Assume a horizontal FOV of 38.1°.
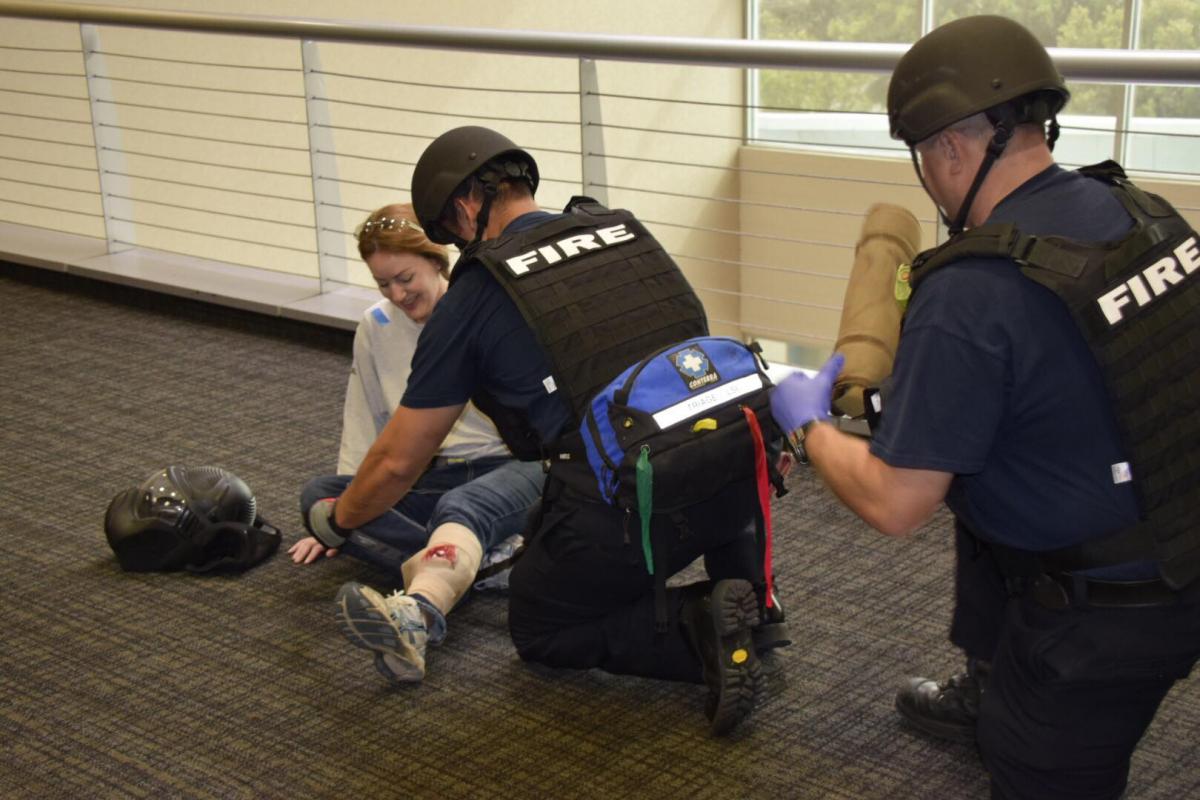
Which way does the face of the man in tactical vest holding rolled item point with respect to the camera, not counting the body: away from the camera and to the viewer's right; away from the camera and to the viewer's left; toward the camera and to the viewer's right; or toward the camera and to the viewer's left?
away from the camera and to the viewer's left

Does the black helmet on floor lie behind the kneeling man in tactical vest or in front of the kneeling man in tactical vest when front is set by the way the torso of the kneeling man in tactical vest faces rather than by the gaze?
in front

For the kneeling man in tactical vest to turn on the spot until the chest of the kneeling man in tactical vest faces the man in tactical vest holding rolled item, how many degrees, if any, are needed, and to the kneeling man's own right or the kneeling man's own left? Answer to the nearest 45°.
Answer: approximately 180°

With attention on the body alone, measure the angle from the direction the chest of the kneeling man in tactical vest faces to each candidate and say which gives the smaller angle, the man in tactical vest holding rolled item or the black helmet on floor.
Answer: the black helmet on floor

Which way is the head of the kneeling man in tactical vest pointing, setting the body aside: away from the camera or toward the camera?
away from the camera

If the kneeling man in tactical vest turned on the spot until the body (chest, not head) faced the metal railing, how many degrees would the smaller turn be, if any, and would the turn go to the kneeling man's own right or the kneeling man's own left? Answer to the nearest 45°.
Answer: approximately 45° to the kneeling man's own right

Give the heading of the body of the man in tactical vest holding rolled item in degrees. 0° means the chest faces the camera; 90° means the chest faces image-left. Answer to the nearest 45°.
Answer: approximately 135°

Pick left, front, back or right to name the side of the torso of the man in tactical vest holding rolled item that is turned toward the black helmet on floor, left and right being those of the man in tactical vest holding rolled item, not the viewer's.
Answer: front

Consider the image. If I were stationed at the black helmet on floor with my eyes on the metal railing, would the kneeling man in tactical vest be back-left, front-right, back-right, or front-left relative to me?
back-right
